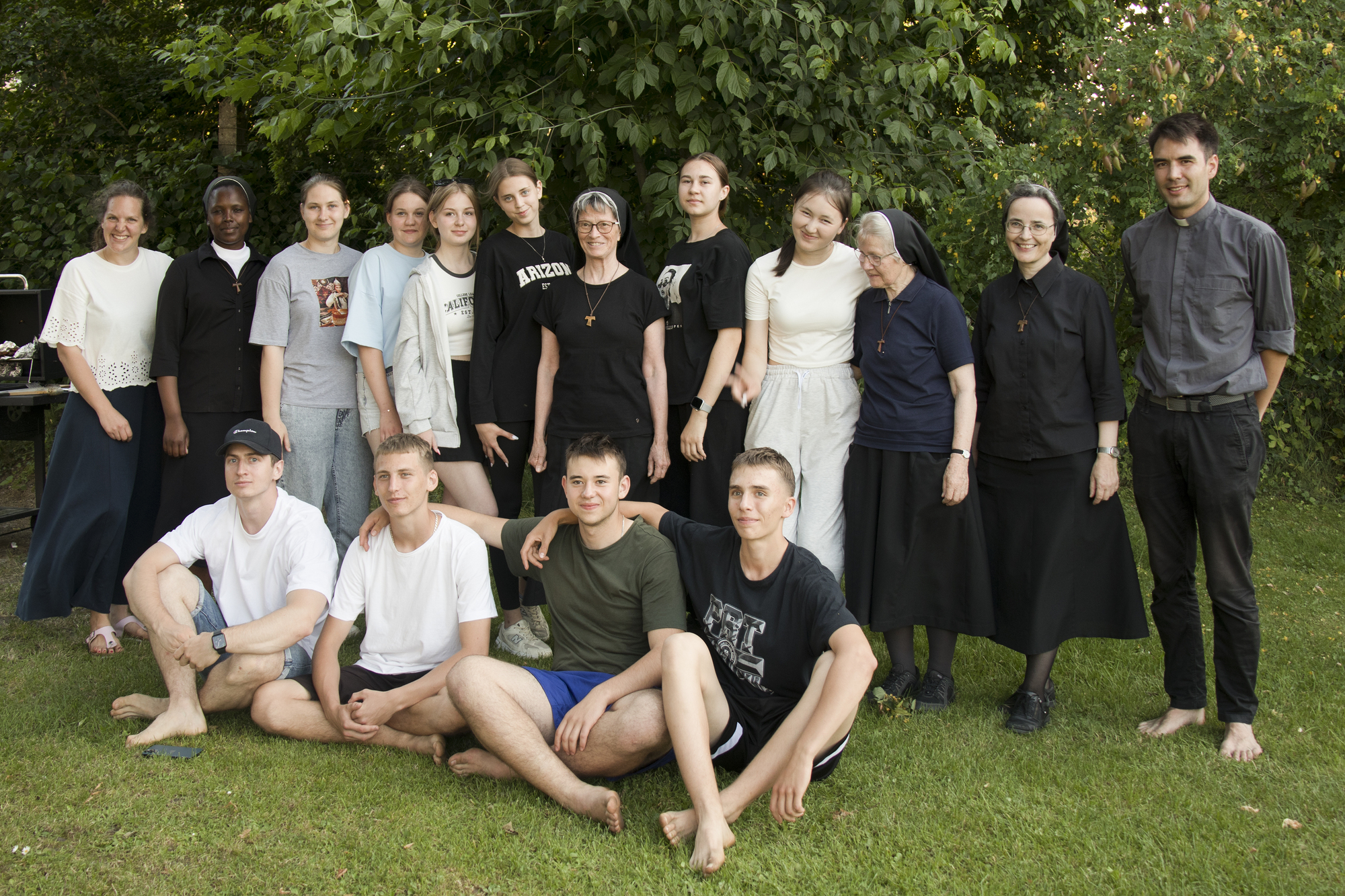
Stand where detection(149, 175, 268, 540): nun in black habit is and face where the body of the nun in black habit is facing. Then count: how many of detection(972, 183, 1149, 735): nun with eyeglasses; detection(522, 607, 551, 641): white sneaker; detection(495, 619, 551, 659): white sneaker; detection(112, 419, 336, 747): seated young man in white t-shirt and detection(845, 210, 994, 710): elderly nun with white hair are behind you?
0

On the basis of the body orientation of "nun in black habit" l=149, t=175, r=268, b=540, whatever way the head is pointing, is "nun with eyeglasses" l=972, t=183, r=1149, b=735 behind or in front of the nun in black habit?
in front

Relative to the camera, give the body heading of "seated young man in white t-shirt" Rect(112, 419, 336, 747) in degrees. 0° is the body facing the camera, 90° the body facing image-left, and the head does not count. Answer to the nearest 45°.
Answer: approximately 45°

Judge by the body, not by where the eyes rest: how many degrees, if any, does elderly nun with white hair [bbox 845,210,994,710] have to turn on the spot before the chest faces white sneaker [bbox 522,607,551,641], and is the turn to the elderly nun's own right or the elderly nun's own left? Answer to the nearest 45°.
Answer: approximately 45° to the elderly nun's own right

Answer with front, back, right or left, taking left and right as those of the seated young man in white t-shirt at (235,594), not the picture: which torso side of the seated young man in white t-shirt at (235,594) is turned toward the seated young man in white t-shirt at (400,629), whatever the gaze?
left

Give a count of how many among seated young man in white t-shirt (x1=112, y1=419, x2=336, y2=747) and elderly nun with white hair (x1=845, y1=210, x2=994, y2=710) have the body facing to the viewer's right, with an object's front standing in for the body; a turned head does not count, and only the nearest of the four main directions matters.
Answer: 0

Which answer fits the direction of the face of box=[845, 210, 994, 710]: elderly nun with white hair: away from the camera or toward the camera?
toward the camera

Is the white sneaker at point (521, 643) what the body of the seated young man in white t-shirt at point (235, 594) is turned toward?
no

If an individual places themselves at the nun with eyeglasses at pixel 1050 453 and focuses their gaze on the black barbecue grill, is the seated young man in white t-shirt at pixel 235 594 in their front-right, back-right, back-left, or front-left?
front-left

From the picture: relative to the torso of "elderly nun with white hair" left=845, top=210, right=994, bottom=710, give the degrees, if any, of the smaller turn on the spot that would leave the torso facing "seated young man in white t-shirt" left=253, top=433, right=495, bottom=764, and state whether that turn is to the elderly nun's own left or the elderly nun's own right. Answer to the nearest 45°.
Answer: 0° — they already face them

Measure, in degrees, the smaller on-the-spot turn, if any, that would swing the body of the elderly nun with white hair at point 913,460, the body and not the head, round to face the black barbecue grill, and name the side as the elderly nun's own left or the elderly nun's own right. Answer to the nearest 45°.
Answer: approximately 45° to the elderly nun's own right

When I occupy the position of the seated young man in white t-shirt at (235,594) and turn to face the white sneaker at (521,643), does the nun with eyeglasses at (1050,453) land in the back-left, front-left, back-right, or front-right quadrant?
front-right

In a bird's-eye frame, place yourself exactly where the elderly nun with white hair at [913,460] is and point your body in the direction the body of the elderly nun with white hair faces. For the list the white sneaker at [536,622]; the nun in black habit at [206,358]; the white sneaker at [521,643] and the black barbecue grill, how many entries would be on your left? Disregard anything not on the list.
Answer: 0

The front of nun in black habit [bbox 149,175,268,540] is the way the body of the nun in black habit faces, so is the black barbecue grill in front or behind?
behind

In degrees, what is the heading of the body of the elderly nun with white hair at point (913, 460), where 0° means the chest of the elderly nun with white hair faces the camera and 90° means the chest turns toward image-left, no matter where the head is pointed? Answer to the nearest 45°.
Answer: approximately 45°

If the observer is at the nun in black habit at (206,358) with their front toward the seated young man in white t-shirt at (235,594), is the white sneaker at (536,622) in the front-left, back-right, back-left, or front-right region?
front-left

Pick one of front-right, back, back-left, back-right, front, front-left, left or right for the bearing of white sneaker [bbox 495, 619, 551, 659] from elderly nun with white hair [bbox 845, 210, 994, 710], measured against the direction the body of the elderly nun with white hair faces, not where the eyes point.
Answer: front-right

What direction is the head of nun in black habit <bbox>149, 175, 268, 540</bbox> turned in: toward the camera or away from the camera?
toward the camera
